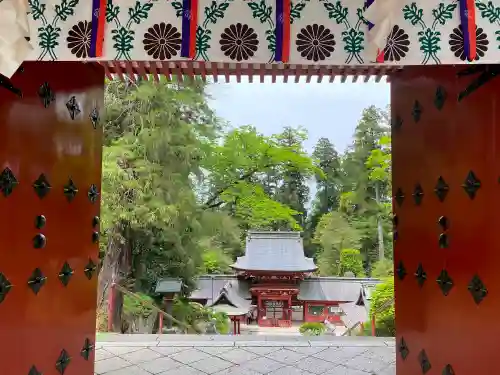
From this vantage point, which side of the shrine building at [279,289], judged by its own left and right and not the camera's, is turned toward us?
front

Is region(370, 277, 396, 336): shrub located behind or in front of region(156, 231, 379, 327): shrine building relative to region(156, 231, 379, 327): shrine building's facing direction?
in front

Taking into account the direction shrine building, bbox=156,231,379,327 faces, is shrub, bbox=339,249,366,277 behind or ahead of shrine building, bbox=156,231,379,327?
behind

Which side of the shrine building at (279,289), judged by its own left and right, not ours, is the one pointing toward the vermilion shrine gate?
front

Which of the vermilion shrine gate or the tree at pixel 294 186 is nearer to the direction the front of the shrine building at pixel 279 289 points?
the vermilion shrine gate

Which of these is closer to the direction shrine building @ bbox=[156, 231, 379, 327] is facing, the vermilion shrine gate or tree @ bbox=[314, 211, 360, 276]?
the vermilion shrine gate

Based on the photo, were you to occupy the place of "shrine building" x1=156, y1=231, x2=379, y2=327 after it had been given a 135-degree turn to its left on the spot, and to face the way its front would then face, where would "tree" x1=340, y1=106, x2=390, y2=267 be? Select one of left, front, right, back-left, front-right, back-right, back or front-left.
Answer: front

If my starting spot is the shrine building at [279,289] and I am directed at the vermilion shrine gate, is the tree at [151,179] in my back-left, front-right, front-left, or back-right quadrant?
front-right

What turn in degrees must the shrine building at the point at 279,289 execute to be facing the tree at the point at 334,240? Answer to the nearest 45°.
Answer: approximately 135° to its left

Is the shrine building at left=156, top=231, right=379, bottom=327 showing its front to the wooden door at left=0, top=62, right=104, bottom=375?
yes

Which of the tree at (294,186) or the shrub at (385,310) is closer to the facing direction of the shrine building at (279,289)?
the shrub

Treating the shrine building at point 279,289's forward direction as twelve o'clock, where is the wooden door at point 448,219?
The wooden door is roughly at 12 o'clock from the shrine building.

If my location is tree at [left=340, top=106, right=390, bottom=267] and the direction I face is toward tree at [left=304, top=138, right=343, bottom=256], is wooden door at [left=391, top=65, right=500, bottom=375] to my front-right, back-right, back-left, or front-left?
back-left
